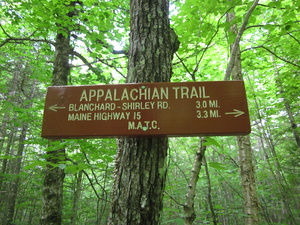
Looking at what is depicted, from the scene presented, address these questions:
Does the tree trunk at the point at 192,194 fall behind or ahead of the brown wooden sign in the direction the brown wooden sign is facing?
behind

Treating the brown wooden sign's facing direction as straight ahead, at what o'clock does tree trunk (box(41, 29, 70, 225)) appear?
The tree trunk is roughly at 5 o'clock from the brown wooden sign.

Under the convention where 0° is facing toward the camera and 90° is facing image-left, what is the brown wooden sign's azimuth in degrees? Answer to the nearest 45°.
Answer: approximately 0°
